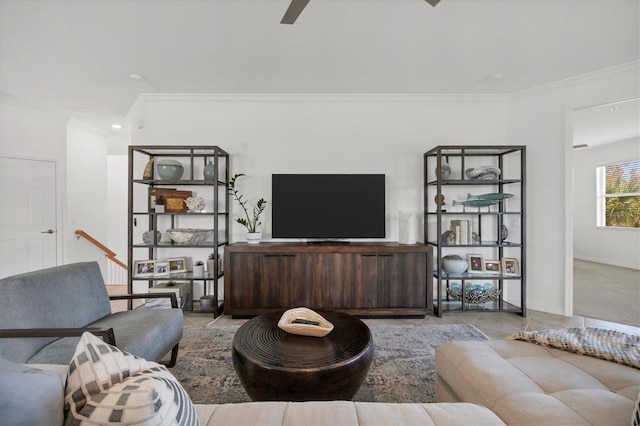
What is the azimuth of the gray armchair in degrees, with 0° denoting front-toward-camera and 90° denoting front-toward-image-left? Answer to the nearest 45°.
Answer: approximately 315°

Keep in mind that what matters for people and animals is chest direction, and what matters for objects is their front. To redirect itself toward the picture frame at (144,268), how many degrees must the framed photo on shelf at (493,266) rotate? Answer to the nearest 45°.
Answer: approximately 45° to its right

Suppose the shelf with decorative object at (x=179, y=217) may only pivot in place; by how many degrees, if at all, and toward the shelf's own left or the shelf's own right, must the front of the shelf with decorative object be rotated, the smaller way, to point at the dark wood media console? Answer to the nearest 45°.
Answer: approximately 45° to the shelf's own left

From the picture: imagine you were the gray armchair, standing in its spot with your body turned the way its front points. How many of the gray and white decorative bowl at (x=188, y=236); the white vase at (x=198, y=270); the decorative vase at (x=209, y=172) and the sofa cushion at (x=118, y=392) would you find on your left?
3

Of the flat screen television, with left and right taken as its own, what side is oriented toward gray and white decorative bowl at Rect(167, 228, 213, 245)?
right

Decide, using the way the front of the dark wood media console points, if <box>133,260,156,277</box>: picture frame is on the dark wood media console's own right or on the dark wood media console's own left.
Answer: on the dark wood media console's own right

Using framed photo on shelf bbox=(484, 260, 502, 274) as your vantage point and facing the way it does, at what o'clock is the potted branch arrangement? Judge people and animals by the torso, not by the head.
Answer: The potted branch arrangement is roughly at 2 o'clock from the framed photo on shelf.

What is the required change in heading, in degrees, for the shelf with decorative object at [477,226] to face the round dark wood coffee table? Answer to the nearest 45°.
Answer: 0° — it already faces it
